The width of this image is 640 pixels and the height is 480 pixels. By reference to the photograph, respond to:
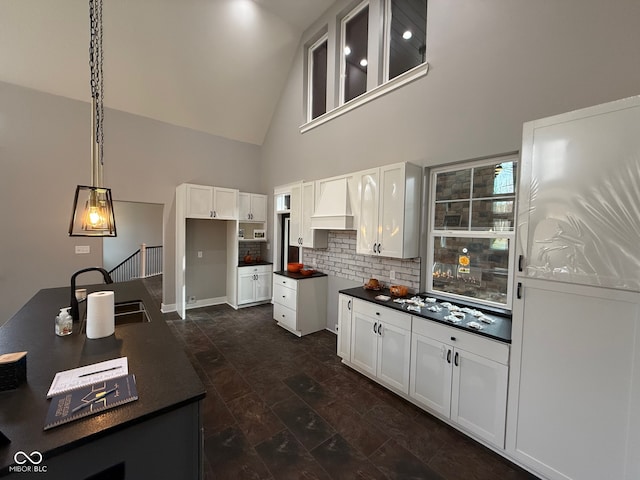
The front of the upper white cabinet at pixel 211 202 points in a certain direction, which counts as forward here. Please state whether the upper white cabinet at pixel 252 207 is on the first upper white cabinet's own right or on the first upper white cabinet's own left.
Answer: on the first upper white cabinet's own left

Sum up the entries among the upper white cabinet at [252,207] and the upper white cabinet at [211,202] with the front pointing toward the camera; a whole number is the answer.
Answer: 2

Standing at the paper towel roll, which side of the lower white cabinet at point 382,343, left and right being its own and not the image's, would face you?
front

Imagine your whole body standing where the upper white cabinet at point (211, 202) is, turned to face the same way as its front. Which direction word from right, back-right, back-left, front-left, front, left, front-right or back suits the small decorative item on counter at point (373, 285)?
front-left

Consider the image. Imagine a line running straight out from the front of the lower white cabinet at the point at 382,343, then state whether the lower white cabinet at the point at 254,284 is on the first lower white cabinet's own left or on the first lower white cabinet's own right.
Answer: on the first lower white cabinet's own right

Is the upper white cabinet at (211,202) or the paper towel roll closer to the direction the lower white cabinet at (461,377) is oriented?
the paper towel roll

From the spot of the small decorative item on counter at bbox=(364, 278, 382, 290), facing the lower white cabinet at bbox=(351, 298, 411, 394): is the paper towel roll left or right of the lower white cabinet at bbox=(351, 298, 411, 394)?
right

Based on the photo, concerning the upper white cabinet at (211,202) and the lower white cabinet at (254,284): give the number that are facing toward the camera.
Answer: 2

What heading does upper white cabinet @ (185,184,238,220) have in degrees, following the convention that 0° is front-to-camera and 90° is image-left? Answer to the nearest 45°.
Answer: approximately 0°

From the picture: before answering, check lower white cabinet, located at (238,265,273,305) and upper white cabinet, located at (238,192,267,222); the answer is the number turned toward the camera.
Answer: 2

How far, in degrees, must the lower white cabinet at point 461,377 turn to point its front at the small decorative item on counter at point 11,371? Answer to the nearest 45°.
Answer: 0° — it already faces it

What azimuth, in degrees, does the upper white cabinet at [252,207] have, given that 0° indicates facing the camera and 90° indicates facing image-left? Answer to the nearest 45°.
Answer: approximately 0°
